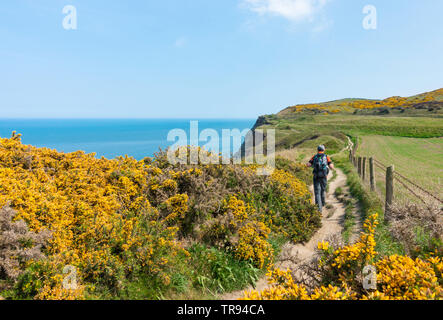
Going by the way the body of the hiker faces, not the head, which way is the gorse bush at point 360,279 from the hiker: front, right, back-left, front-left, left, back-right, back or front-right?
back

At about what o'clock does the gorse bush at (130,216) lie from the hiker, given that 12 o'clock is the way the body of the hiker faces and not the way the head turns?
The gorse bush is roughly at 7 o'clock from the hiker.

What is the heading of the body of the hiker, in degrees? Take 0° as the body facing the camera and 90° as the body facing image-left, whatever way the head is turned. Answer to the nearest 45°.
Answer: approximately 180°

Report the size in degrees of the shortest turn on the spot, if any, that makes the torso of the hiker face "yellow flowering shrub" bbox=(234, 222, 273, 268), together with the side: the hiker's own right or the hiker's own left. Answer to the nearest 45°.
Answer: approximately 180°
